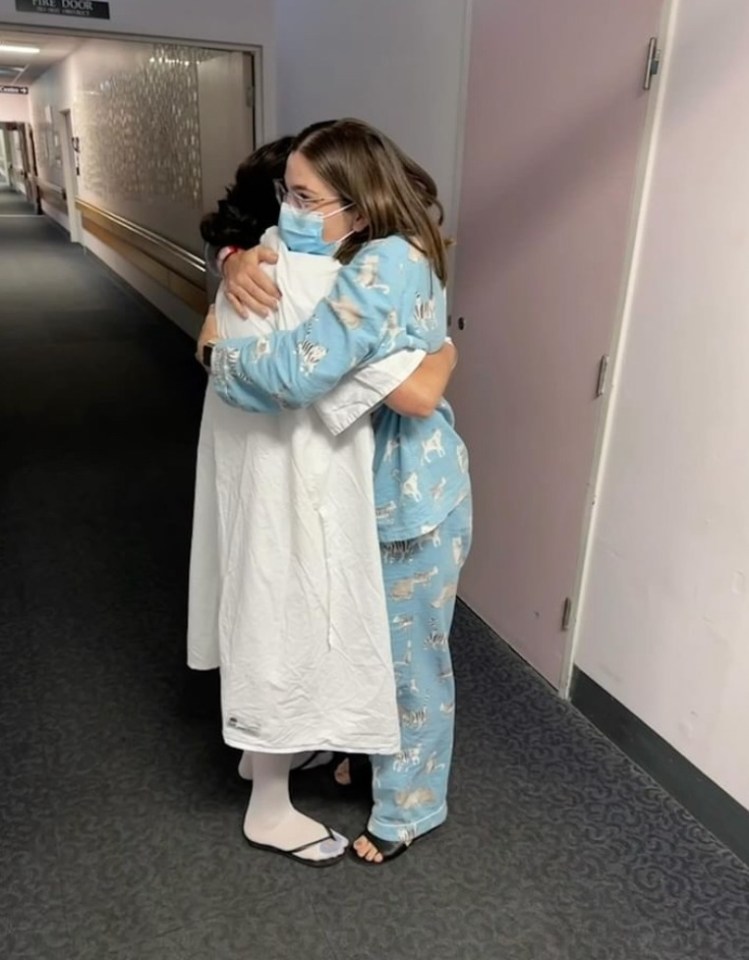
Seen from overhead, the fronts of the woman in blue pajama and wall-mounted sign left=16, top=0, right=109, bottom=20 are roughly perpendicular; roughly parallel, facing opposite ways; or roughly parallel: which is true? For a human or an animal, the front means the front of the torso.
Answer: roughly perpendicular

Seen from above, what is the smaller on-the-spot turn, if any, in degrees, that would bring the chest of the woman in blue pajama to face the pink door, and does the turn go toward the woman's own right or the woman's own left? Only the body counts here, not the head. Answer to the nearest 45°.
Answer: approximately 135° to the woman's own right

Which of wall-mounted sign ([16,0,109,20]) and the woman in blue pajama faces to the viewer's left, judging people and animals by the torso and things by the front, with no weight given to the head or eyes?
the woman in blue pajama

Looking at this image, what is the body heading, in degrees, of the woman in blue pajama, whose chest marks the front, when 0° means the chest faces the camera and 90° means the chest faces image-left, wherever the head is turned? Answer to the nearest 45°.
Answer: approximately 90°

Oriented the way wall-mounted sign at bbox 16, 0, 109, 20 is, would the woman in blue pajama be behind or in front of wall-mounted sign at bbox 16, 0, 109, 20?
in front

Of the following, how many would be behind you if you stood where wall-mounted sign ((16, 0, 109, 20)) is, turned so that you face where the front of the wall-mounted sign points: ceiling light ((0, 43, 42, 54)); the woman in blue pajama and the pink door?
1

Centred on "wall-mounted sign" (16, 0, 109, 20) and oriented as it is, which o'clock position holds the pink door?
The pink door is roughly at 11 o'clock from the wall-mounted sign.

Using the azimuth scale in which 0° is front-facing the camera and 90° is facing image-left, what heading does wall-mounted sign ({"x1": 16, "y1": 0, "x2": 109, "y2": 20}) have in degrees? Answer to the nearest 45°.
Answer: approximately 0°

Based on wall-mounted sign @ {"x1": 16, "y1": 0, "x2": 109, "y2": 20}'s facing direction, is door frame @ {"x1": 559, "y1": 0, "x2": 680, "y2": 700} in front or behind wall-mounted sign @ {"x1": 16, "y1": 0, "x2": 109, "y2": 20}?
in front

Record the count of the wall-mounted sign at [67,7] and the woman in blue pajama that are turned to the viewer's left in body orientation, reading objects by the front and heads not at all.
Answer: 1

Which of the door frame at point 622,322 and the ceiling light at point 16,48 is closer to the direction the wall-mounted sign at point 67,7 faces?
the door frame

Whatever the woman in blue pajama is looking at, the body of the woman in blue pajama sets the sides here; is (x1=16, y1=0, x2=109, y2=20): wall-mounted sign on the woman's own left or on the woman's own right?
on the woman's own right

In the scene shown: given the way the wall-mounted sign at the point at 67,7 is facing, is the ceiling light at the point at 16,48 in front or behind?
behind

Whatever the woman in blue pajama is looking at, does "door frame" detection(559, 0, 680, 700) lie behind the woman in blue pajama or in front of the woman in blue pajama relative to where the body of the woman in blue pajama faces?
behind
